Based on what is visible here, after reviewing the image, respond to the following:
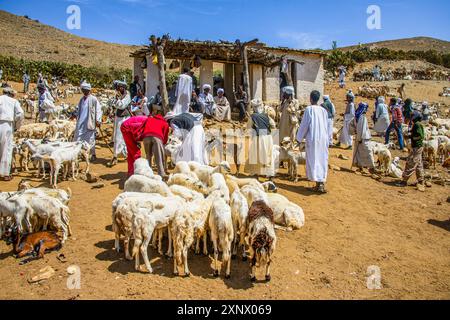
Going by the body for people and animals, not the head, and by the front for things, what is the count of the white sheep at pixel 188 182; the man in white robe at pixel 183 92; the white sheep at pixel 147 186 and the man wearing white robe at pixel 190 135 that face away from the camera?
1

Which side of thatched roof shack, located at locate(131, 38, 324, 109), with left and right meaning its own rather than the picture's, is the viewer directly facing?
front

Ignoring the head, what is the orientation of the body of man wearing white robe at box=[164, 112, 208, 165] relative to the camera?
to the viewer's left

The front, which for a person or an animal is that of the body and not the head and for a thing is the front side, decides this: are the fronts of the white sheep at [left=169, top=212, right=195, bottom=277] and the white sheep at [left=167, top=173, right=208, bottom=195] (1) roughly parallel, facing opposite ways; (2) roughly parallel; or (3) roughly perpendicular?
roughly perpendicular

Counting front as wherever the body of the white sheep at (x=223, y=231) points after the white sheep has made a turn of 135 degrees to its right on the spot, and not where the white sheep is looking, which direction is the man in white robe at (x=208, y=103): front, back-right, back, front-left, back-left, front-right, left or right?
back-left

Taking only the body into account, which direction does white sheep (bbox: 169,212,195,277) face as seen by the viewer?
away from the camera

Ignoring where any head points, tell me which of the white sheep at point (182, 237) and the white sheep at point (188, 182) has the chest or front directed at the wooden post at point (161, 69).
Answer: the white sheep at point (182, 237)

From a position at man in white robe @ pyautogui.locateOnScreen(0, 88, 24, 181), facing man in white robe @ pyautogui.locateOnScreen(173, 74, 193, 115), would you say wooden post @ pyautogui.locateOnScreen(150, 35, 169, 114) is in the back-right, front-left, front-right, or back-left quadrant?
front-left

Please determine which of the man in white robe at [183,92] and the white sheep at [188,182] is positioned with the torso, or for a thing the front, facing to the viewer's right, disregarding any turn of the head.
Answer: the white sheep

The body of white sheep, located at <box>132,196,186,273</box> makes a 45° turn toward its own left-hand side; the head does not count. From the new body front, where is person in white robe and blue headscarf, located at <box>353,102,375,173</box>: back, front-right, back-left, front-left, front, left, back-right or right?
front-right
